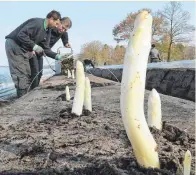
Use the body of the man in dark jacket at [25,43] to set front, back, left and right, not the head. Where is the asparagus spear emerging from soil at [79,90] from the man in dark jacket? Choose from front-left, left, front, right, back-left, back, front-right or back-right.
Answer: right

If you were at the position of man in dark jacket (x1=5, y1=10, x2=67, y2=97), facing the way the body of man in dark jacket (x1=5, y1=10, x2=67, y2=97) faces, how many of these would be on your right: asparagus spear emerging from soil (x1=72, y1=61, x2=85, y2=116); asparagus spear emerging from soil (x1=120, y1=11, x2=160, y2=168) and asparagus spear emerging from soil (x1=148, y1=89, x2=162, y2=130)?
3

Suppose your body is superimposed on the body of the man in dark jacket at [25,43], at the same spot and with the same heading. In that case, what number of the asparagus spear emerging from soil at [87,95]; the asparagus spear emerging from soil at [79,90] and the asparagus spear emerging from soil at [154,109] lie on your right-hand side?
3

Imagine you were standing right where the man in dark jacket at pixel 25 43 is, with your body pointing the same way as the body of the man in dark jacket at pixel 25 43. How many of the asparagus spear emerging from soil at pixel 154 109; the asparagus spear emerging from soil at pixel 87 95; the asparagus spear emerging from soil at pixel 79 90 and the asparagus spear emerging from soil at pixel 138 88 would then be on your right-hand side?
4

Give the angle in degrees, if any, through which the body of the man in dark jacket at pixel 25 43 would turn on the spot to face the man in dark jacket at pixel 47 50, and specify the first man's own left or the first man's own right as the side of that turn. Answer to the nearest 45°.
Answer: approximately 45° to the first man's own left

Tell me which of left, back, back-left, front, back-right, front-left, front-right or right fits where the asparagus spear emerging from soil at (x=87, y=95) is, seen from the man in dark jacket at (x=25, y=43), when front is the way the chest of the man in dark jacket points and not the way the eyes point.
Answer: right

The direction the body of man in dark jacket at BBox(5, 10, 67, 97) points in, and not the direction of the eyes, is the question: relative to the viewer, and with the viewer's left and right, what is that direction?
facing to the right of the viewer

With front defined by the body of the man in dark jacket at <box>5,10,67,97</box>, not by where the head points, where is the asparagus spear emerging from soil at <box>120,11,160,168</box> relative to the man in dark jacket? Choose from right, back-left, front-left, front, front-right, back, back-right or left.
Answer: right
